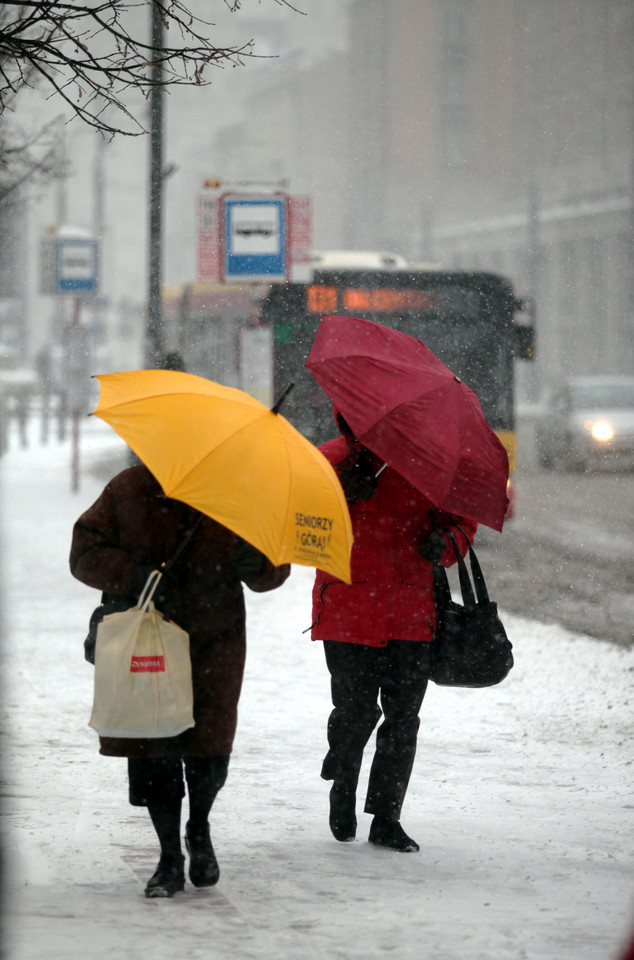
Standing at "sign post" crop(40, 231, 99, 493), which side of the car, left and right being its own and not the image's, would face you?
right

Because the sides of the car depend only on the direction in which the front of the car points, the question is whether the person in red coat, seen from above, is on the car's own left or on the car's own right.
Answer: on the car's own right

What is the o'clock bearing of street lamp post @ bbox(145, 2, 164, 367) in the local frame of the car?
The street lamp post is roughly at 2 o'clock from the car.

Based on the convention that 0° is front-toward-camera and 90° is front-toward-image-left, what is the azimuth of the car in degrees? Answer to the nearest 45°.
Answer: approximately 315°

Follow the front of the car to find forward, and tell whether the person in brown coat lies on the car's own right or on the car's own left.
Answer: on the car's own right

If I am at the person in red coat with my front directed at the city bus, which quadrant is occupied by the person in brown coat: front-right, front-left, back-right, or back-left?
back-left

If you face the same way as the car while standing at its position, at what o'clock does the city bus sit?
The city bus is roughly at 2 o'clock from the car.

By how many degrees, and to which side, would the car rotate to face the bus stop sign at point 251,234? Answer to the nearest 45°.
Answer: approximately 45° to its right
